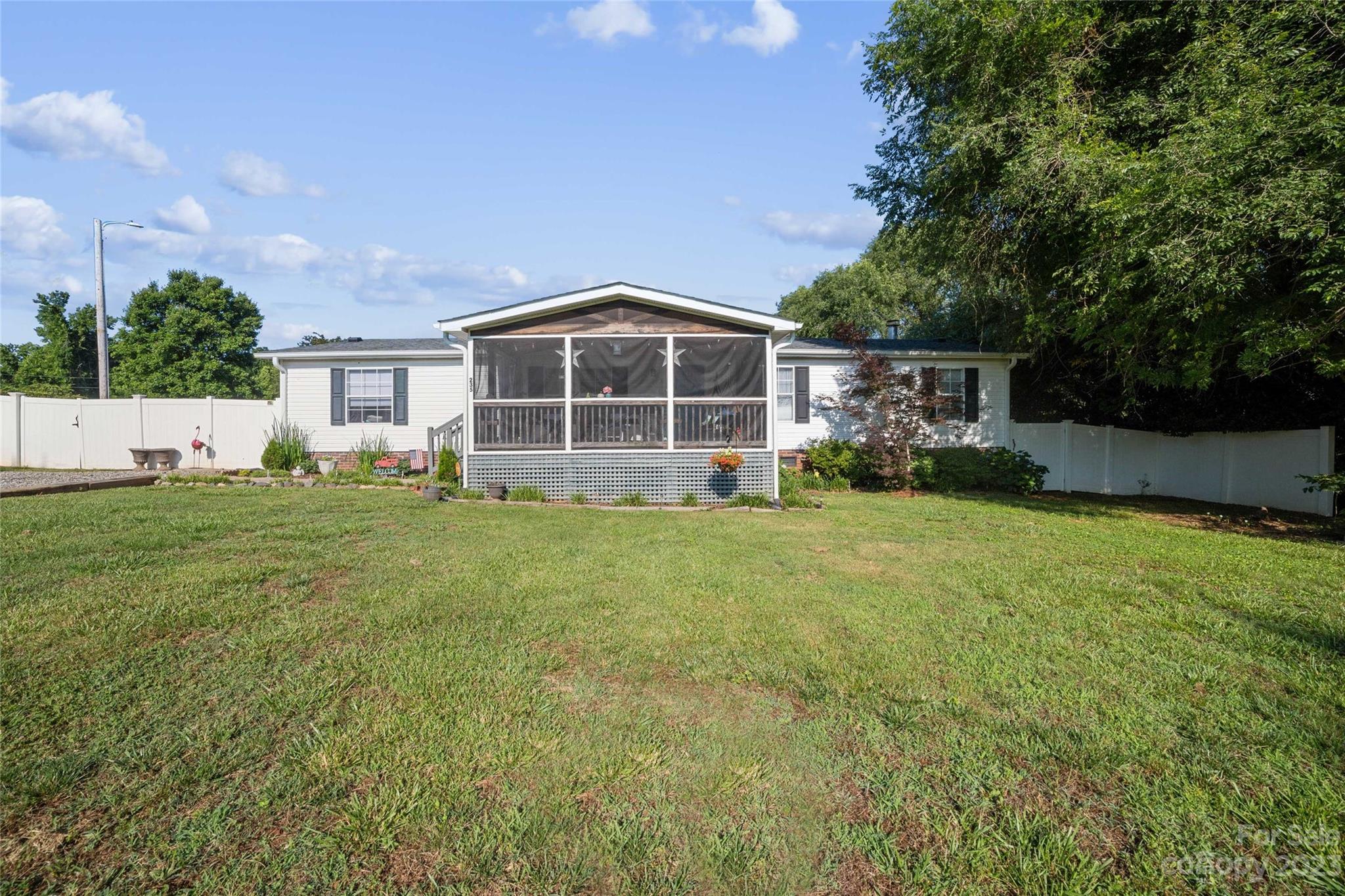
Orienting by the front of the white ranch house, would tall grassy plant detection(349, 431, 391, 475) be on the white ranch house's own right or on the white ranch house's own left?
on the white ranch house's own right

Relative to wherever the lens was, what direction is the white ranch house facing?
facing the viewer

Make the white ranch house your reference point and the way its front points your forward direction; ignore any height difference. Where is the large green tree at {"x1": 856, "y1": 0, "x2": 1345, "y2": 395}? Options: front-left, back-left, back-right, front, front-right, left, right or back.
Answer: left

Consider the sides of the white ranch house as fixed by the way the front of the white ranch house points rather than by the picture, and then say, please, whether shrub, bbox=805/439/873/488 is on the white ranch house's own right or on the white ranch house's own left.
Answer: on the white ranch house's own left

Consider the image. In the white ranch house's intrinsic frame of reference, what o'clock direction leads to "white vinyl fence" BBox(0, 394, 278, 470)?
The white vinyl fence is roughly at 4 o'clock from the white ranch house.

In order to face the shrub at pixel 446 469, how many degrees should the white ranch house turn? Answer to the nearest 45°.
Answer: approximately 90° to its right

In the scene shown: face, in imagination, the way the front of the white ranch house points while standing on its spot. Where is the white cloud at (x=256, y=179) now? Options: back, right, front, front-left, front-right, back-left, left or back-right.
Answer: back-right

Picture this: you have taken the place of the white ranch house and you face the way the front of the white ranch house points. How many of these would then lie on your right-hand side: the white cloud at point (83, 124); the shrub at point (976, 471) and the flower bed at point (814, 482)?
1

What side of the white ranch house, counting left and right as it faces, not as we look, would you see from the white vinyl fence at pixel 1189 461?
left

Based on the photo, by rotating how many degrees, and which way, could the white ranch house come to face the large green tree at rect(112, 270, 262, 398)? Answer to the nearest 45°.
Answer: approximately 135° to its right

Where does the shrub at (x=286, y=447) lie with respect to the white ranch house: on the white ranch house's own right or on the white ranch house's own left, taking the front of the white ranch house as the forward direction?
on the white ranch house's own right

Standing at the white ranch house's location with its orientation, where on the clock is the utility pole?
The utility pole is roughly at 4 o'clock from the white ranch house.

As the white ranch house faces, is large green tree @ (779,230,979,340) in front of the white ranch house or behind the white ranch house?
behind

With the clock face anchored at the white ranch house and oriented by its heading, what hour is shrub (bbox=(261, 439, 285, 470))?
The shrub is roughly at 4 o'clock from the white ranch house.
